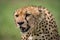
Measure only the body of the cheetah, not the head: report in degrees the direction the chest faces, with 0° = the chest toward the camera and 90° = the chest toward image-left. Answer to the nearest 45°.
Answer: approximately 45°
